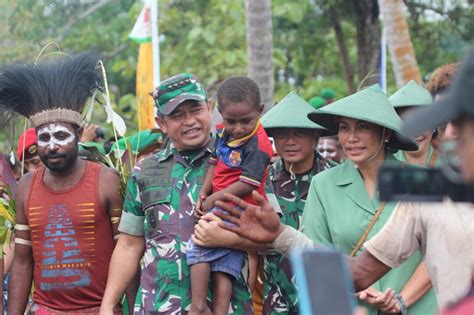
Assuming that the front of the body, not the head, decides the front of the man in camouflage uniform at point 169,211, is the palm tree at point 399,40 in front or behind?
behind

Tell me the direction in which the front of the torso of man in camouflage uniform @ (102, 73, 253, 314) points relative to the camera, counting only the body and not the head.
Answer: toward the camera

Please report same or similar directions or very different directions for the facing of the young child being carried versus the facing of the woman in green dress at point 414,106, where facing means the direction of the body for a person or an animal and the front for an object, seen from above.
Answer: same or similar directions

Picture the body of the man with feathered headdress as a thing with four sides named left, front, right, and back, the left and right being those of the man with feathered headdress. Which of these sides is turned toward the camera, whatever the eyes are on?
front

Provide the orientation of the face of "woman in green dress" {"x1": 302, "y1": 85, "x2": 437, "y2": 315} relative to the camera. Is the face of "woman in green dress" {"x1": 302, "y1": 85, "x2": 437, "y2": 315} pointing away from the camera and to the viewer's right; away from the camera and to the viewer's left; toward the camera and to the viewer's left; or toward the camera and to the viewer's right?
toward the camera and to the viewer's left

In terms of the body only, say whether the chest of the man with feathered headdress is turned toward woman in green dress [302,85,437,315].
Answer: no

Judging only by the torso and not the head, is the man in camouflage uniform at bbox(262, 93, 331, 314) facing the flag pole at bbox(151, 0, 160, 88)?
no

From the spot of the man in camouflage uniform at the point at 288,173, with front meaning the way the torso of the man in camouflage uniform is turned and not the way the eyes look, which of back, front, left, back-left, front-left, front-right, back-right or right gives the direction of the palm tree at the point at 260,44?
back

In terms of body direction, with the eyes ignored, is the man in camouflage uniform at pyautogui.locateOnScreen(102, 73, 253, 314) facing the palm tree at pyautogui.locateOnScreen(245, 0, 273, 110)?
no

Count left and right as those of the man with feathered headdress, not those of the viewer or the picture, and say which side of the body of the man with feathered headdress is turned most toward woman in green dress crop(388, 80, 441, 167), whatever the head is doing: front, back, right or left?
left

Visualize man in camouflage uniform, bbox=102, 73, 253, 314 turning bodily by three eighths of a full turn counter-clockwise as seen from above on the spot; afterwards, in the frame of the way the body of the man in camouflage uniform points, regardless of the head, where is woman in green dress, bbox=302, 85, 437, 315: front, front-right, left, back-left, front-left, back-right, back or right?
front-right

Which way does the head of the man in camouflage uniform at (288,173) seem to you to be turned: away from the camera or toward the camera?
toward the camera

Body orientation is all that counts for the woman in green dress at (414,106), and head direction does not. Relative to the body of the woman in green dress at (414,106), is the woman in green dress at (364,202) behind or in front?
in front

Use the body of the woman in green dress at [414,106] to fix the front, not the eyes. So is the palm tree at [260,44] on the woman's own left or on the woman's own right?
on the woman's own right

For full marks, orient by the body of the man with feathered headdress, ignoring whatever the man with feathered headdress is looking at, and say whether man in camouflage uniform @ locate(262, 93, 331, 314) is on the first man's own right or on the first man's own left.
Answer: on the first man's own left
